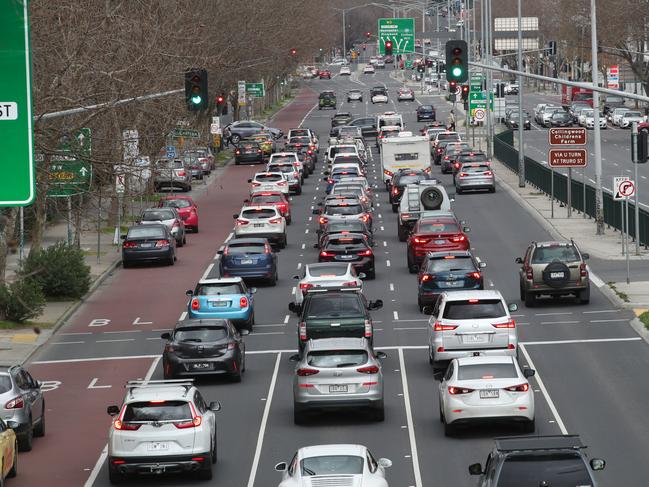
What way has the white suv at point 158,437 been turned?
away from the camera

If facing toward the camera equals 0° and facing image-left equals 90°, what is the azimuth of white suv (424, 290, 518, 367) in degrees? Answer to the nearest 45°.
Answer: approximately 180°

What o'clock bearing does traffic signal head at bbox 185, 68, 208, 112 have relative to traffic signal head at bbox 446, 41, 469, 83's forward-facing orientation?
traffic signal head at bbox 185, 68, 208, 112 is roughly at 3 o'clock from traffic signal head at bbox 446, 41, 469, 83.

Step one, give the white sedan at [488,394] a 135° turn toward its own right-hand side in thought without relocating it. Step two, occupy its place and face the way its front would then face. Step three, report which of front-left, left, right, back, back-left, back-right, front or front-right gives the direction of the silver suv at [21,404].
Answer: back-right

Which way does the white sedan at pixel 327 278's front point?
away from the camera

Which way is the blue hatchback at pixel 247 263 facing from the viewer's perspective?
away from the camera

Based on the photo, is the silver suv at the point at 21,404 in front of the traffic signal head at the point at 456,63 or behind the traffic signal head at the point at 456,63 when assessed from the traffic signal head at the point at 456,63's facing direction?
in front

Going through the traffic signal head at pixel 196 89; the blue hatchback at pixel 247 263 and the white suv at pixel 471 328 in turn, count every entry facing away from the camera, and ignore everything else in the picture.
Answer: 2

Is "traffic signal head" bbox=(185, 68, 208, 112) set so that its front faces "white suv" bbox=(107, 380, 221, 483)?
yes

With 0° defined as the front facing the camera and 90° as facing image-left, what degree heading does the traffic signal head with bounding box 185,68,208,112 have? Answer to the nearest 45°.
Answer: approximately 0°

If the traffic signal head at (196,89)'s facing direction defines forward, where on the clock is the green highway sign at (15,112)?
The green highway sign is roughly at 12 o'clock from the traffic signal head.

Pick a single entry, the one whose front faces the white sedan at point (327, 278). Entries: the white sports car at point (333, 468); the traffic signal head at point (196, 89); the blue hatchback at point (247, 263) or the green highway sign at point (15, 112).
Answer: the white sports car at point (333, 468)

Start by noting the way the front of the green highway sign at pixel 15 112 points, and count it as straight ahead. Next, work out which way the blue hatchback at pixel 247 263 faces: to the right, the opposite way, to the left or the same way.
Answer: the opposite way

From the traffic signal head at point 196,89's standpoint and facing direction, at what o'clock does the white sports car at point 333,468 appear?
The white sports car is roughly at 12 o'clock from the traffic signal head.

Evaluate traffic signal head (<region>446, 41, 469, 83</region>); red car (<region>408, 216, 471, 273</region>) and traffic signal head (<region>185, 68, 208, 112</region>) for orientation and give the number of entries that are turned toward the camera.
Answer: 2
